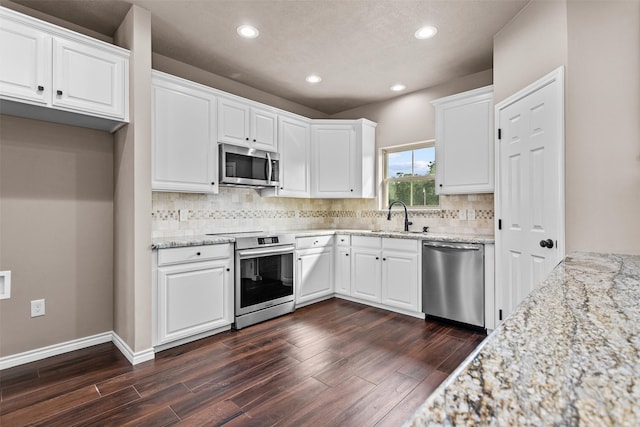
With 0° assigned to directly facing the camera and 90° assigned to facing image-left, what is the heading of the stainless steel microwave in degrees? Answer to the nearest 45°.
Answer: approximately 315°

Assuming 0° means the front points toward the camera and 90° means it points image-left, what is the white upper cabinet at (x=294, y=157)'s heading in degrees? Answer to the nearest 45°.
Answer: approximately 315°

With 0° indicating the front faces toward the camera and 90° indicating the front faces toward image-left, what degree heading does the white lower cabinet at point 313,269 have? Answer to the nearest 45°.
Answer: approximately 315°

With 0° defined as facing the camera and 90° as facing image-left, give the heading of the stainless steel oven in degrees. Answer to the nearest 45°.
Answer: approximately 315°

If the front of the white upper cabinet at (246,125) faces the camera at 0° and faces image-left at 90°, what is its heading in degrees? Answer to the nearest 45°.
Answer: approximately 315°

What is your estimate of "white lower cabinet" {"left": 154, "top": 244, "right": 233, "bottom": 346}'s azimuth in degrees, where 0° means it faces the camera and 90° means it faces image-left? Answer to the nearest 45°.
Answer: approximately 315°

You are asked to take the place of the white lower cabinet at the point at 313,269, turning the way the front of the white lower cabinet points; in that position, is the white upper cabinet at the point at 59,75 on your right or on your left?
on your right
